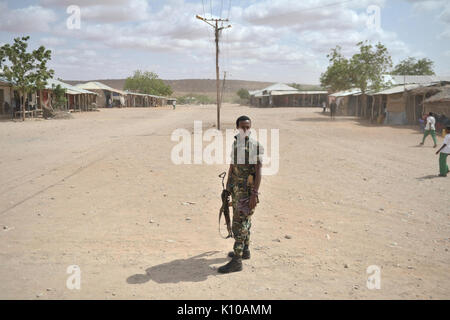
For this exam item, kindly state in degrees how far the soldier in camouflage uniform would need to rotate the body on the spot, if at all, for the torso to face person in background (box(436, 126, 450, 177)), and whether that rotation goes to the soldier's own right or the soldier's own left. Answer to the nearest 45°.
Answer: approximately 180°

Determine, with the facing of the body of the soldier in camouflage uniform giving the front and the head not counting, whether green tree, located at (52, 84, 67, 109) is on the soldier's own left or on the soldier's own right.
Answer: on the soldier's own right

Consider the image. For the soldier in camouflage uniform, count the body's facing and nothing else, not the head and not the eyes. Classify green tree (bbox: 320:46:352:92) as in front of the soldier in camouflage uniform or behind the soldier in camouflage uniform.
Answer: behind

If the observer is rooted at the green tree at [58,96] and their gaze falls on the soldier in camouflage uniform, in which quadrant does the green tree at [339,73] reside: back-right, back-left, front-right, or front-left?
front-left

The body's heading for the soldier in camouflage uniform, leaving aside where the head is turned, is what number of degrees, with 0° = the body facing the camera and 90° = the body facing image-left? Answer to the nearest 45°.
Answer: approximately 45°
